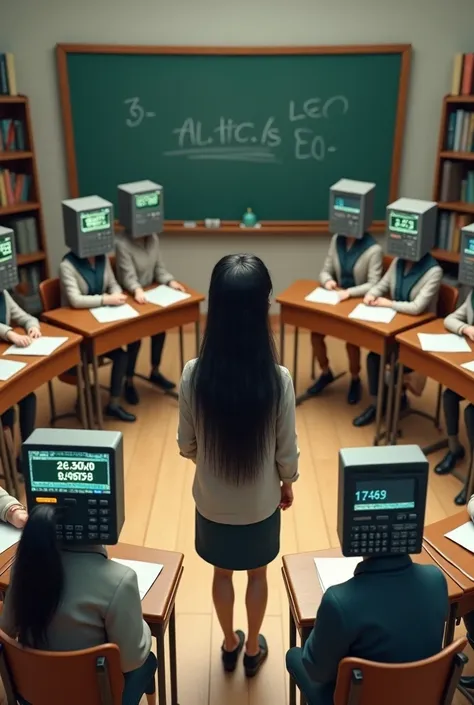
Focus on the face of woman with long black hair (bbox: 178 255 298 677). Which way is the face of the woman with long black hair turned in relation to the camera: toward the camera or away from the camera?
away from the camera

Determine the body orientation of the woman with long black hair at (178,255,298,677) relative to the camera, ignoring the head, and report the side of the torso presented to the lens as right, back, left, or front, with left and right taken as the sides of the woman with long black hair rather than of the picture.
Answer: back

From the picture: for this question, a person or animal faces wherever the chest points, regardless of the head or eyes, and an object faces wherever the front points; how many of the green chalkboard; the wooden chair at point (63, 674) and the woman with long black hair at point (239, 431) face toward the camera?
1

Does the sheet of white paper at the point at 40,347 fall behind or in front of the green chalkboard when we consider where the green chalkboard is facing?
in front

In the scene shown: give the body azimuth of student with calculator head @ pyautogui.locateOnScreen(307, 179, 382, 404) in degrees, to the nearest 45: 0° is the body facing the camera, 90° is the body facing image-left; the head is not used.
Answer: approximately 45°

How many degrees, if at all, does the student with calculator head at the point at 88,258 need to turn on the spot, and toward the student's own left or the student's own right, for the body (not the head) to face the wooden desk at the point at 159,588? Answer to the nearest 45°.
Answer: approximately 45° to the student's own right

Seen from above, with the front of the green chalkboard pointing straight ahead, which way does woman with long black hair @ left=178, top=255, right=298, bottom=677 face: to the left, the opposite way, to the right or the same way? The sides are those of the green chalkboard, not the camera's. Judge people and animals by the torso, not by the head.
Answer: the opposite way

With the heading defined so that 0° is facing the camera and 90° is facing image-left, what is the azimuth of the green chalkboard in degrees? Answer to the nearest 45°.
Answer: approximately 0°

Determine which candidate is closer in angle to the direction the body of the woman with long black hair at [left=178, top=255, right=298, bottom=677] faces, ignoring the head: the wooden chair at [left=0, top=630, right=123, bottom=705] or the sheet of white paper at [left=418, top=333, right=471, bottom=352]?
the sheet of white paper

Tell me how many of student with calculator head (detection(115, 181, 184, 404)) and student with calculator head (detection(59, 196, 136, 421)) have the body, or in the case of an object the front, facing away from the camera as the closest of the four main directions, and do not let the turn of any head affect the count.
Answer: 0

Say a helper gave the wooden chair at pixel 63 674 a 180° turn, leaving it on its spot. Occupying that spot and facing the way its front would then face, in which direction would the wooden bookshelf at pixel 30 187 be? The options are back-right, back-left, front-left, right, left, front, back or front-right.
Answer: back-right

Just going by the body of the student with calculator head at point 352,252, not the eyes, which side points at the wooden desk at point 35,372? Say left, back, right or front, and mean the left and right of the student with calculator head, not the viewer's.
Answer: front

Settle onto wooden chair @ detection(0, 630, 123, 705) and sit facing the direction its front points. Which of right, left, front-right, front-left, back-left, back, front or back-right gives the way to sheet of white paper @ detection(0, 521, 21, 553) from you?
front-left

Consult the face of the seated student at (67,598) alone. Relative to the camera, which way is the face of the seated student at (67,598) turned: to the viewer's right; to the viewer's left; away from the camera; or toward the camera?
away from the camera
